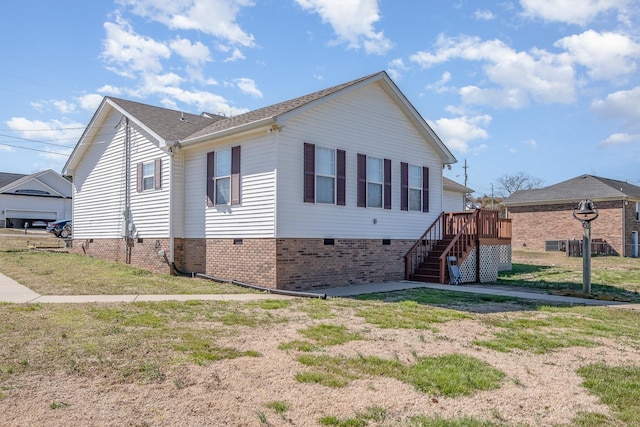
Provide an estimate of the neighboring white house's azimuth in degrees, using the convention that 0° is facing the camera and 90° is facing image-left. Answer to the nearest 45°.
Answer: approximately 0°

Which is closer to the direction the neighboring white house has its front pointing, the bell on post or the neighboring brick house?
the bell on post

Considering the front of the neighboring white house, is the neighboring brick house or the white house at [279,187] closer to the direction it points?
the white house

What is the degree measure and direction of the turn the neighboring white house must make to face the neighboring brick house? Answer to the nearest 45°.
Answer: approximately 45° to its left

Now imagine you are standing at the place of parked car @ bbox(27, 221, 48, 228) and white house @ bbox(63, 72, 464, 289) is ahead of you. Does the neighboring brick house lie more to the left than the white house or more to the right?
left

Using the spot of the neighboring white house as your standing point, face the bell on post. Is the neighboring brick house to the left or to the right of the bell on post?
left

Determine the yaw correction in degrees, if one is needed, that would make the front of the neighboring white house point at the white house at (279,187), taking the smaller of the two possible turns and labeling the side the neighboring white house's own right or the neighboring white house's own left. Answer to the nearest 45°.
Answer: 0° — it already faces it
